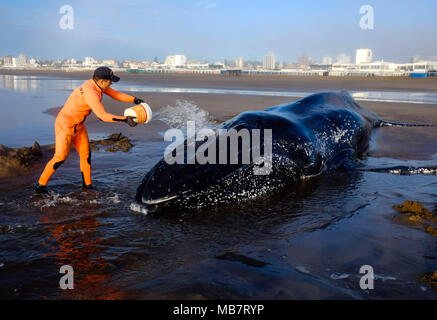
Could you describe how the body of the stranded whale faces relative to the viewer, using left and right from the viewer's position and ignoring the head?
facing the viewer and to the left of the viewer
